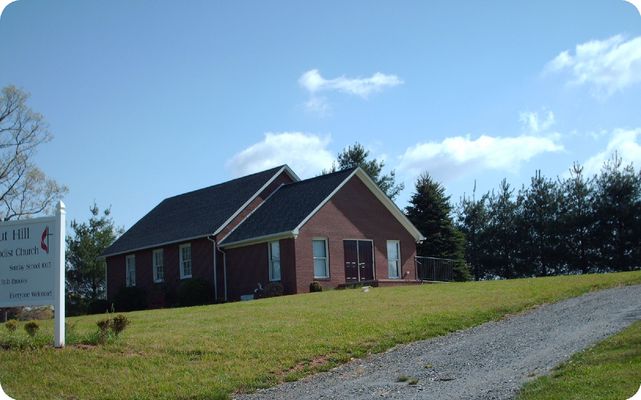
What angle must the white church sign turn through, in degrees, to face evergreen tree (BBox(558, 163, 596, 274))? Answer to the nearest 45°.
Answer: approximately 180°

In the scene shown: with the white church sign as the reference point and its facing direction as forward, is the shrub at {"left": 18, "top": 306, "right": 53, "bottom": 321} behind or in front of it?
behind

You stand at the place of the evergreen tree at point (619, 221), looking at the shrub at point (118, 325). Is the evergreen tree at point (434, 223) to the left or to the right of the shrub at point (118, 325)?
right

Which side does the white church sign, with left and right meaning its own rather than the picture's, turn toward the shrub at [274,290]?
back

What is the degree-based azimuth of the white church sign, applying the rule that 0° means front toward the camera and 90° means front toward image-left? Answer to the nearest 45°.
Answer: approximately 45°

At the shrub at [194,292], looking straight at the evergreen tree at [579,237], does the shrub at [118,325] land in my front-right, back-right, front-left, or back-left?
back-right

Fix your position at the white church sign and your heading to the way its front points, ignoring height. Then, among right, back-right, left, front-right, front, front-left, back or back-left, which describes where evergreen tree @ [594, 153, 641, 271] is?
back

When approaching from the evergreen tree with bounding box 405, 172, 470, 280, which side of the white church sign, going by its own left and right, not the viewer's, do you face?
back

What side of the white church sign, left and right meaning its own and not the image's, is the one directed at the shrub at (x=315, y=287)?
back
